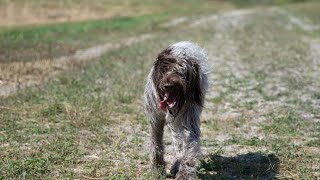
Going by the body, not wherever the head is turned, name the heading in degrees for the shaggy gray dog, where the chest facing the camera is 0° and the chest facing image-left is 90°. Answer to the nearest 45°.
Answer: approximately 0°
